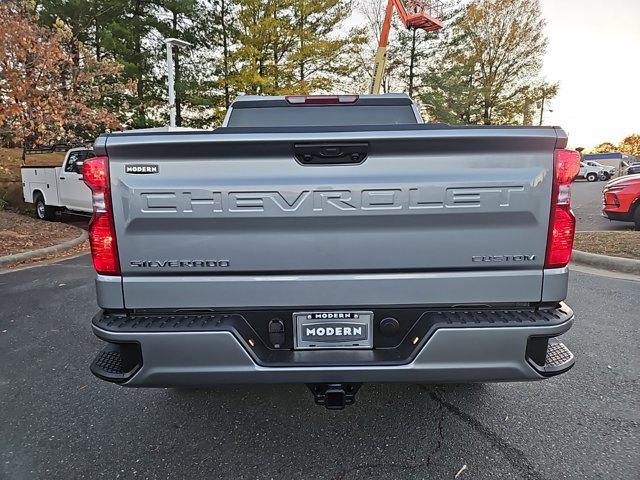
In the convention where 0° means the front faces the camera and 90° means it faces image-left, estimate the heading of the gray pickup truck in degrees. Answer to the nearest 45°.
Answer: approximately 180°

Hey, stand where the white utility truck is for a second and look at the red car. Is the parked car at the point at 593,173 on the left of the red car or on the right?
left

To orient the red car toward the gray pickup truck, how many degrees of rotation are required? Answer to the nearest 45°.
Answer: approximately 45° to its left

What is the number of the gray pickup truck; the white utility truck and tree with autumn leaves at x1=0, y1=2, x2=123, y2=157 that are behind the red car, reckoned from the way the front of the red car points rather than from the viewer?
0

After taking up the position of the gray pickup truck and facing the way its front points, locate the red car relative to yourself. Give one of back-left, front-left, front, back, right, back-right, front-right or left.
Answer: front-right

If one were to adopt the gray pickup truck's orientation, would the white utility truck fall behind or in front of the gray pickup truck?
in front

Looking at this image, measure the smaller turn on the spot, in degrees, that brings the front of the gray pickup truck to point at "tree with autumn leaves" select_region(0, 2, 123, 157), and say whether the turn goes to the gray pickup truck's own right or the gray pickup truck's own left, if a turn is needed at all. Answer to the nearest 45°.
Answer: approximately 45° to the gray pickup truck's own left

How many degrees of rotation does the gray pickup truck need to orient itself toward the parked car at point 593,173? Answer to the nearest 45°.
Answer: approximately 45° to its right

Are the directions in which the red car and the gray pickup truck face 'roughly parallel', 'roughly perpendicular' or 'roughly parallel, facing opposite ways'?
roughly perpendicular

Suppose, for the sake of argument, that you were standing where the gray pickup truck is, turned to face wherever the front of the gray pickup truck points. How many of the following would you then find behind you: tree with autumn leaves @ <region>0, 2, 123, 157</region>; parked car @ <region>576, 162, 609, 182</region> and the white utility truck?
0

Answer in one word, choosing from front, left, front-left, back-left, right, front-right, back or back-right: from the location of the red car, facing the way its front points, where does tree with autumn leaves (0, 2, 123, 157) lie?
front

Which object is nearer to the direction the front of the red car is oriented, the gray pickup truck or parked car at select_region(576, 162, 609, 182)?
the gray pickup truck
